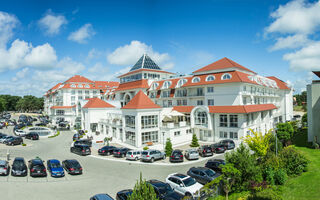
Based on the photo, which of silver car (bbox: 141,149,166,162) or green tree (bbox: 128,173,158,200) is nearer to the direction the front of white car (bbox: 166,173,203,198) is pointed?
the green tree

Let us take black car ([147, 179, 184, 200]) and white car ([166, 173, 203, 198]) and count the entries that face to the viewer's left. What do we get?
0
